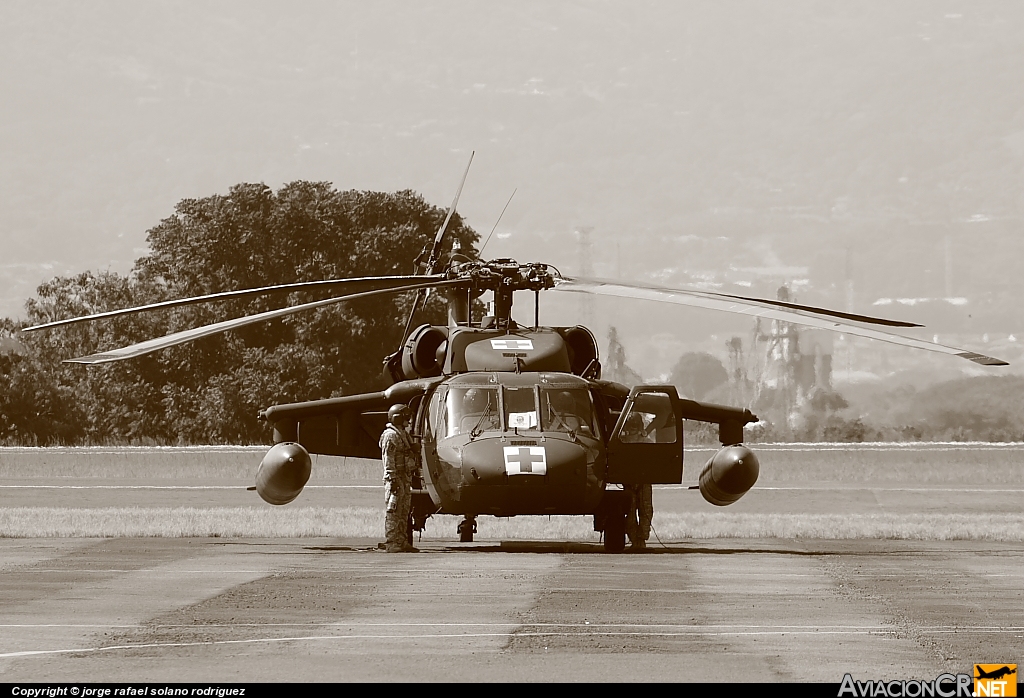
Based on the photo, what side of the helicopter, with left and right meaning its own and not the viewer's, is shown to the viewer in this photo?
front

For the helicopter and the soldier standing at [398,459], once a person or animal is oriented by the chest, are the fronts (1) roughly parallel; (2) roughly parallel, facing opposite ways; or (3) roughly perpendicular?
roughly perpendicular

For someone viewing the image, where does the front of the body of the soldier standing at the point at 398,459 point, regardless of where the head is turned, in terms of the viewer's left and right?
facing to the right of the viewer

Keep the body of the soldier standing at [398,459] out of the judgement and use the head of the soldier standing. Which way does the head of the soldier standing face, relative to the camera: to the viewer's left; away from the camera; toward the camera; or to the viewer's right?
to the viewer's right
